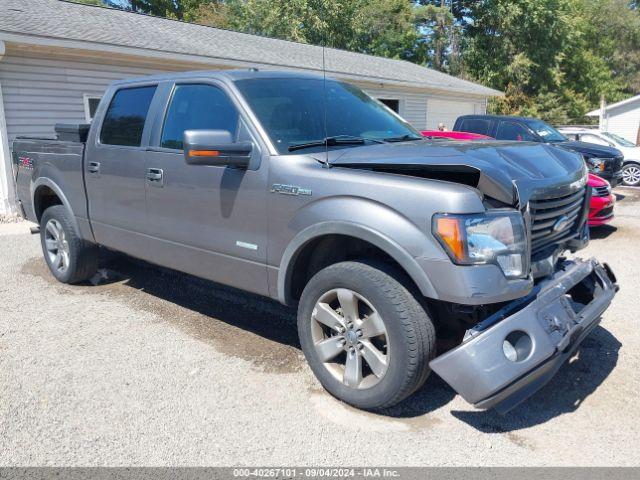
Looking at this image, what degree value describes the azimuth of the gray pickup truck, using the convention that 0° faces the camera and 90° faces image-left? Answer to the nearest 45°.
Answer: approximately 315°

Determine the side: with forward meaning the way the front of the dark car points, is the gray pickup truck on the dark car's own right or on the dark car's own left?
on the dark car's own right

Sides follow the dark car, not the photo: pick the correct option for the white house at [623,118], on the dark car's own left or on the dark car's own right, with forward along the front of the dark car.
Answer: on the dark car's own left

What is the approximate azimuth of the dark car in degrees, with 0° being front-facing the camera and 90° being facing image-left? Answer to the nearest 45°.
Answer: approximately 315°

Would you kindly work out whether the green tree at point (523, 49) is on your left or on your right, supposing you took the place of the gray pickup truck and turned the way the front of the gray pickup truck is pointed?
on your left
